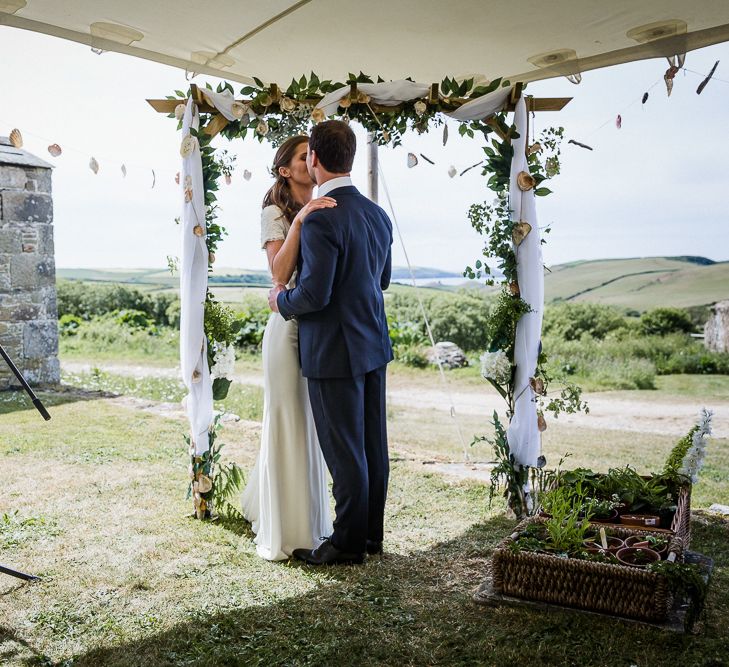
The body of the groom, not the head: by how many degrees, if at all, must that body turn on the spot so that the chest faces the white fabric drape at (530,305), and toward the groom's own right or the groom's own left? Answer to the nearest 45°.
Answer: approximately 90° to the groom's own right

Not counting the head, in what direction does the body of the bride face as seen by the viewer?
to the viewer's right

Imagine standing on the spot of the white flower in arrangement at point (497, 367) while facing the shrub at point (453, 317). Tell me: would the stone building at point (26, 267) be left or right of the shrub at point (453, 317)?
left

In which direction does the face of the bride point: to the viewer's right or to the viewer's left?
to the viewer's right

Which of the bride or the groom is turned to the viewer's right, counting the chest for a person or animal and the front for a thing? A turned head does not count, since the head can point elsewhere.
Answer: the bride

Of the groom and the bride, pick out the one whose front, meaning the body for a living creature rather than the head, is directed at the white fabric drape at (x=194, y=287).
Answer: the groom

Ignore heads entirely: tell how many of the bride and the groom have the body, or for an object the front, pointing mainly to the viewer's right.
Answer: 1

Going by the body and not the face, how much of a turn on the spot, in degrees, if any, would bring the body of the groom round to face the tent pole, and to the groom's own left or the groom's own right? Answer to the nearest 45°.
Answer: approximately 45° to the groom's own right

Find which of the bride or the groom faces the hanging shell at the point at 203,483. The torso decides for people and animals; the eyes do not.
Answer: the groom

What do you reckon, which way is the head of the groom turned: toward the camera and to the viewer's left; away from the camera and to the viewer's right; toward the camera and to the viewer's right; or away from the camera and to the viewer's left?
away from the camera and to the viewer's left

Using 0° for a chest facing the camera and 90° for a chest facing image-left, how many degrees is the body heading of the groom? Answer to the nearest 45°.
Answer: approximately 135°

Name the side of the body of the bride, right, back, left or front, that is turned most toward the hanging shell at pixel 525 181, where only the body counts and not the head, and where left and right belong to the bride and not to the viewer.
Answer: front
